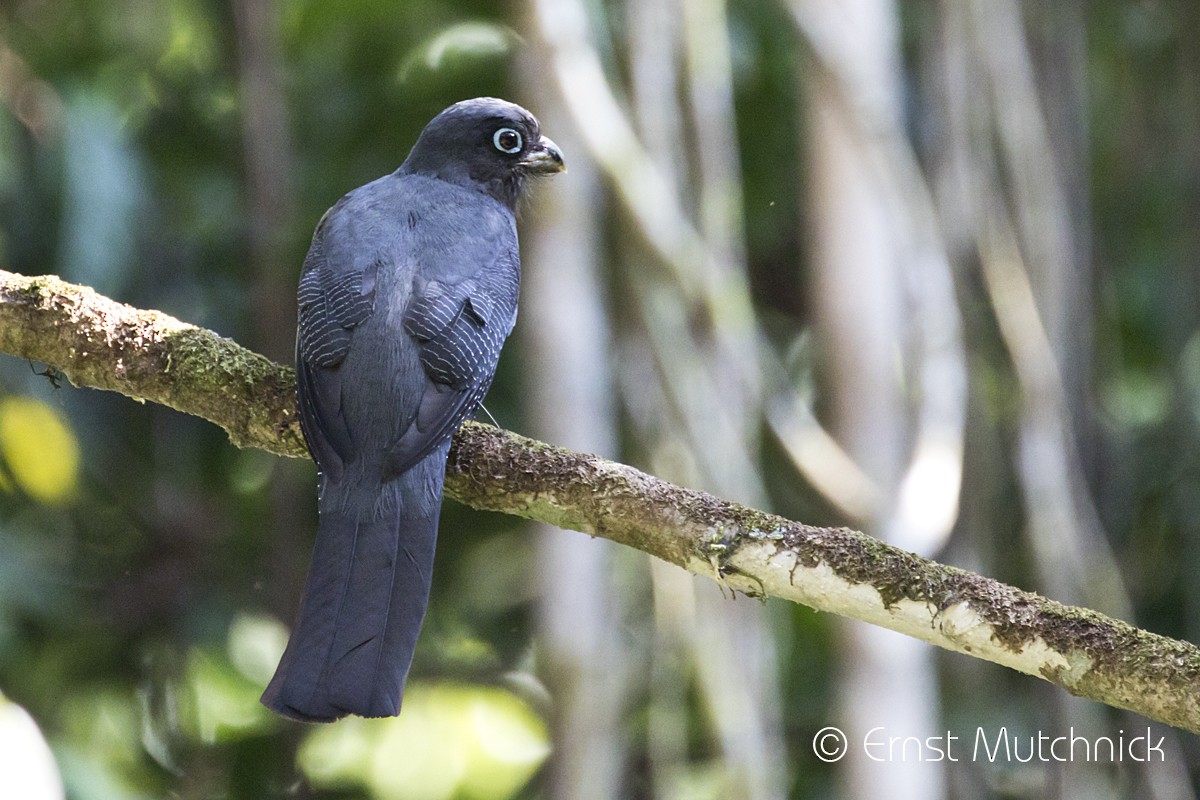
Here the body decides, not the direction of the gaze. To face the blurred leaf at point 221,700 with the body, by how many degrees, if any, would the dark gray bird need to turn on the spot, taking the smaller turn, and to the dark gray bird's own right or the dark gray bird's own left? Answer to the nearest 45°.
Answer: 0° — it already faces it

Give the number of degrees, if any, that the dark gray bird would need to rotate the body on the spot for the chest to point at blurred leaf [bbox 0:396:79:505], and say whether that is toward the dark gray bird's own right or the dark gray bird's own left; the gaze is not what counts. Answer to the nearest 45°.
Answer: approximately 45° to the dark gray bird's own left

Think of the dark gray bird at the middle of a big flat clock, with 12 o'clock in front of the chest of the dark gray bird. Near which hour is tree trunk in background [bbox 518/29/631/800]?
The tree trunk in background is roughly at 1 o'clock from the dark gray bird.

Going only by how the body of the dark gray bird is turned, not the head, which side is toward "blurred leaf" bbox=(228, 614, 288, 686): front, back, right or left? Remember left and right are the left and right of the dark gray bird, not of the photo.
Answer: front

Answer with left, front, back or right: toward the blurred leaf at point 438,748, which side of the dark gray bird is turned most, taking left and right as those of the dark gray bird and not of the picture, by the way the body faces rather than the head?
front

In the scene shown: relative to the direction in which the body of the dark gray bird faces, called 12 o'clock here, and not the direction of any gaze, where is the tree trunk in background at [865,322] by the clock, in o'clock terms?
The tree trunk in background is roughly at 12 o'clock from the dark gray bird.

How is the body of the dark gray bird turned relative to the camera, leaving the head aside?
away from the camera
